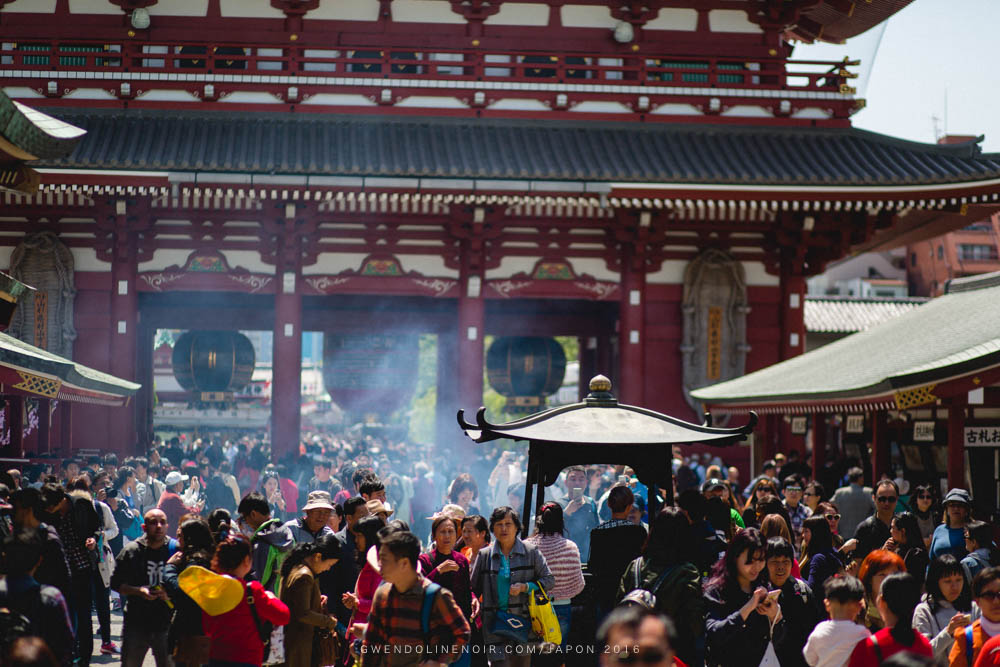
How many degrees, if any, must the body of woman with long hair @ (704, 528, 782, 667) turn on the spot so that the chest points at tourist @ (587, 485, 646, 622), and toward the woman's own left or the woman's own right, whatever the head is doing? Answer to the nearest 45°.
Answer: approximately 180°

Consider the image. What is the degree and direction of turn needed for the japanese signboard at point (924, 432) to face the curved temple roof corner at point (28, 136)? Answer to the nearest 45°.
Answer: approximately 45° to its right

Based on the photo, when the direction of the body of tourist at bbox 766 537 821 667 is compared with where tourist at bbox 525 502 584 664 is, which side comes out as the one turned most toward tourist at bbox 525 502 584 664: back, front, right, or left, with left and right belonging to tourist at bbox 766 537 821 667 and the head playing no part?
right

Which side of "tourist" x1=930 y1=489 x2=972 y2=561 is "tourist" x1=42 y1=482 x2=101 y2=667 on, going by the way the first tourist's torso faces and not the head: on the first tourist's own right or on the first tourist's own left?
on the first tourist's own right

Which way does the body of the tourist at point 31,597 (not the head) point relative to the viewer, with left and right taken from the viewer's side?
facing away from the viewer
